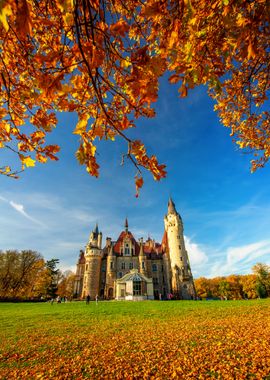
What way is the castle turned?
toward the camera

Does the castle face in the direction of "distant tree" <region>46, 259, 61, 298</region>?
no

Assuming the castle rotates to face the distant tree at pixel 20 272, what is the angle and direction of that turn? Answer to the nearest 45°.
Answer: approximately 90° to its right

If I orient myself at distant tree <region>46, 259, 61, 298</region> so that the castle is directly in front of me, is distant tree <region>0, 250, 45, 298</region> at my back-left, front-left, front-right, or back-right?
back-right
